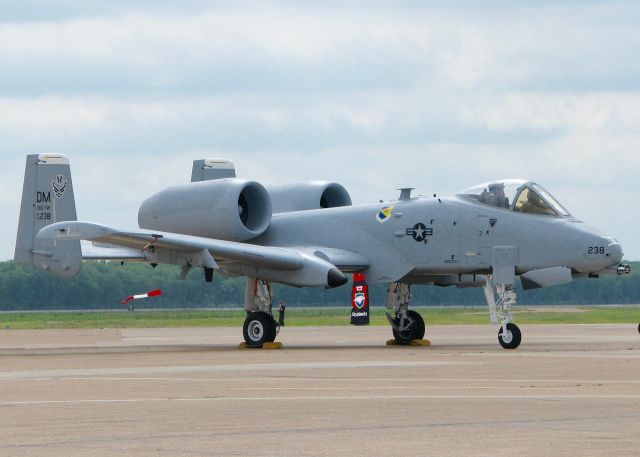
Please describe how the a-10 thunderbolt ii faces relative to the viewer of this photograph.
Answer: facing the viewer and to the right of the viewer
